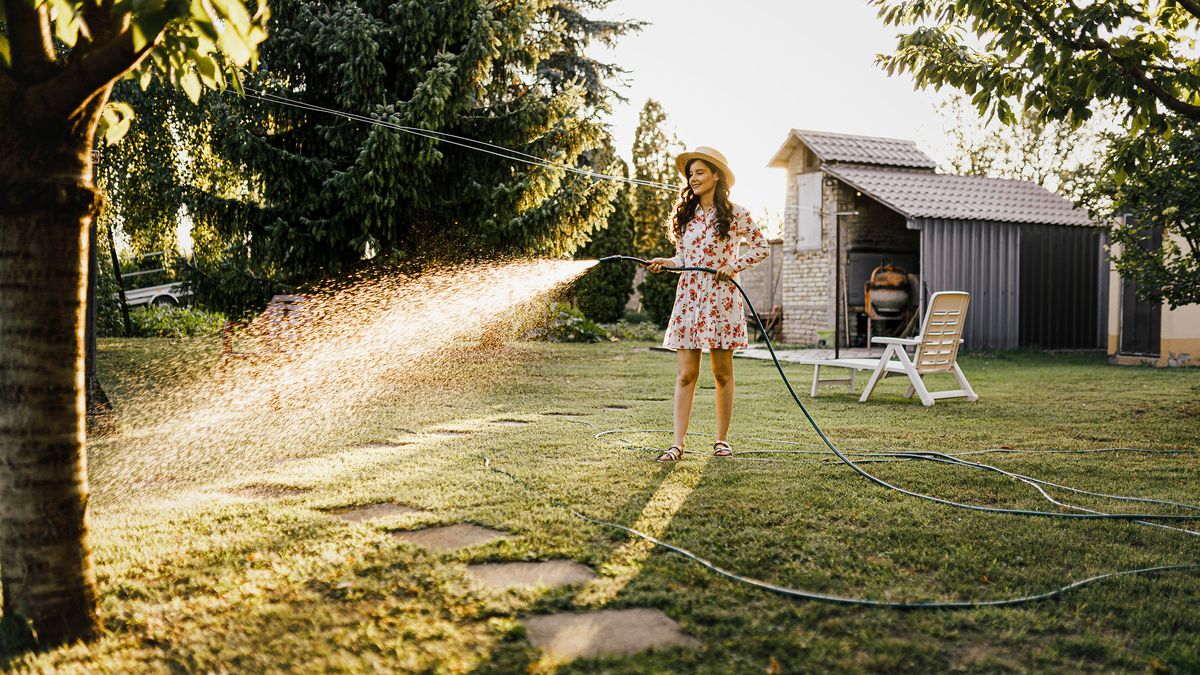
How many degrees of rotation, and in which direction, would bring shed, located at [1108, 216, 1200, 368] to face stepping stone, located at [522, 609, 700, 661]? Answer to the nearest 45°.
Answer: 0° — it already faces it

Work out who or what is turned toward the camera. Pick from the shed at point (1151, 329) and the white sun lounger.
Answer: the shed

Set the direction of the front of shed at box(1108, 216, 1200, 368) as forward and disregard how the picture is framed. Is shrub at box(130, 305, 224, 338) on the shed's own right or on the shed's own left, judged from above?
on the shed's own right

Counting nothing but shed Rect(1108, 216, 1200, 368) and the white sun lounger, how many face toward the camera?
1

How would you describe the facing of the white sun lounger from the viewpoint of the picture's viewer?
facing away from the viewer and to the left of the viewer

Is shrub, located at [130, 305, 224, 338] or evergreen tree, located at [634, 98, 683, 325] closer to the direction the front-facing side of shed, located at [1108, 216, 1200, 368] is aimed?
the shrub

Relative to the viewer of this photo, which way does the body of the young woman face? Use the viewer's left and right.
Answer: facing the viewer and to the left of the viewer

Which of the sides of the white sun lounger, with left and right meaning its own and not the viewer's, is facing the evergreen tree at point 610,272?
front

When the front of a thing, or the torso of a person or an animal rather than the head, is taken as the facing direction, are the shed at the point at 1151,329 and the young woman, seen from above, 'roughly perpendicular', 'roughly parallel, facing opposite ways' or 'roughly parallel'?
roughly parallel

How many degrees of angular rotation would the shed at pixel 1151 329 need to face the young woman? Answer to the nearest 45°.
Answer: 0° — it already faces them

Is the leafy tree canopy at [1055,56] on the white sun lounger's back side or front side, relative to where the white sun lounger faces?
on the back side

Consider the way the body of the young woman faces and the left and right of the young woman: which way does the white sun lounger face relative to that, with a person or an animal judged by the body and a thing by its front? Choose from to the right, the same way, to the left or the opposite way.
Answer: to the right

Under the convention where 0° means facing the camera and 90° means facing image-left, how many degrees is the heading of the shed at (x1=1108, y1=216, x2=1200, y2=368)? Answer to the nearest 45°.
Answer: approximately 0°

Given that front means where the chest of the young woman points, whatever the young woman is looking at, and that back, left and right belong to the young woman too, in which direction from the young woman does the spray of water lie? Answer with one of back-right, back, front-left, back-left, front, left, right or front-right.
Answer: right

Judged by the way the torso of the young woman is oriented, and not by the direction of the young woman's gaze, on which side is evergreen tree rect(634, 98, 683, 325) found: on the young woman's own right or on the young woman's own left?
on the young woman's own right

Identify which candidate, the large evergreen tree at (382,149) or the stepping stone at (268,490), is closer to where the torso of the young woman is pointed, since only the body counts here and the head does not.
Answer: the stepping stone

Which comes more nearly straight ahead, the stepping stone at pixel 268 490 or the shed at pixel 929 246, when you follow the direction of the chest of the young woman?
the stepping stone

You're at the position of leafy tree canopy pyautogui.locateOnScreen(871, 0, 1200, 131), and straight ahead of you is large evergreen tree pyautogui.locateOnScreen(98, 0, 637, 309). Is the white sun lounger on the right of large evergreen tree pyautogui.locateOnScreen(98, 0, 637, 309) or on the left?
right

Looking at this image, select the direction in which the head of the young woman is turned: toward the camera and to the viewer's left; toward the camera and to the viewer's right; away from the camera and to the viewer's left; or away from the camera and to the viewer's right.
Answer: toward the camera and to the viewer's left
